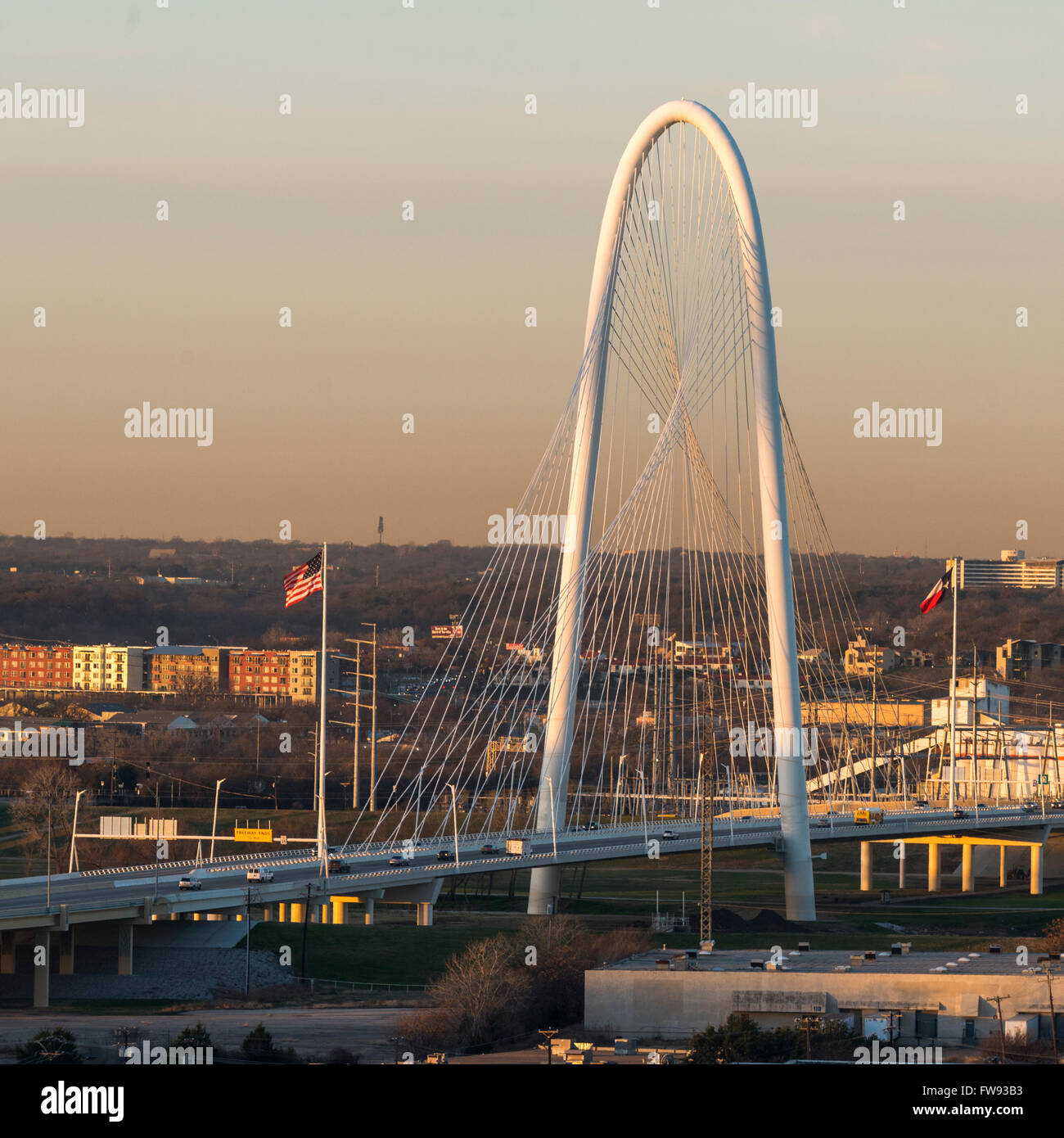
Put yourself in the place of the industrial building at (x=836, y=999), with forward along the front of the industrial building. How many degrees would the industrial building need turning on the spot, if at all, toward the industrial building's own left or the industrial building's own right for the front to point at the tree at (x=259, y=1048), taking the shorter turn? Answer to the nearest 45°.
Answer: approximately 45° to the industrial building's own right

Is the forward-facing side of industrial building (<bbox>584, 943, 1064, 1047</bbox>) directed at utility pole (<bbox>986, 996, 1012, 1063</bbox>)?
no

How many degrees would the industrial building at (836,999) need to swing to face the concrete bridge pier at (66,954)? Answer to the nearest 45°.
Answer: approximately 90° to its right

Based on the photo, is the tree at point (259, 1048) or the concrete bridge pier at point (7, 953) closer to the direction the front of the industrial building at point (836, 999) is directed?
the tree

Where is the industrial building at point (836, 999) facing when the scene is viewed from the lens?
facing the viewer

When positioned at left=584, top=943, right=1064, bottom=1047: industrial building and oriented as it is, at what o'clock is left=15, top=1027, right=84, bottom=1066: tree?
The tree is roughly at 2 o'clock from the industrial building.

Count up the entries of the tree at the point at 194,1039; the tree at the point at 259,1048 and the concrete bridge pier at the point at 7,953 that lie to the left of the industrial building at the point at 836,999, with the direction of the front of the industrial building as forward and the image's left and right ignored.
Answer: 0

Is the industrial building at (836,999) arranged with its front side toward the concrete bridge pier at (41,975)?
no

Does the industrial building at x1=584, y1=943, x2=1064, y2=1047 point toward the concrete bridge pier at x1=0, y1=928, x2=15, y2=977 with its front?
no

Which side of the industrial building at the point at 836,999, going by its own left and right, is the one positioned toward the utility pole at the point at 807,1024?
front

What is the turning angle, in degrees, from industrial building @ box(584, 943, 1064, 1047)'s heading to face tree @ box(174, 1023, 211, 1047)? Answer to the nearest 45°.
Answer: approximately 45° to its right

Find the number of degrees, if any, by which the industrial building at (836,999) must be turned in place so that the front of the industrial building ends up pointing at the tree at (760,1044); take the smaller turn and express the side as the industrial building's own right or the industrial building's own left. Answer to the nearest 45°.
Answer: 0° — it already faces it

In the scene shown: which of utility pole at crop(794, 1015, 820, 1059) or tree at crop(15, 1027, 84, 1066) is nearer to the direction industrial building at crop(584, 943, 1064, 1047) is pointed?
the utility pole
